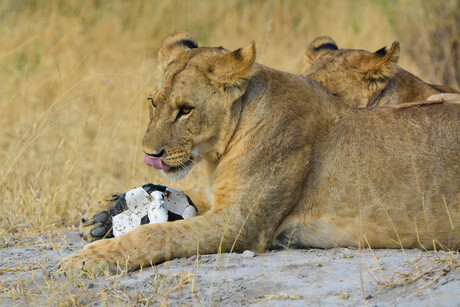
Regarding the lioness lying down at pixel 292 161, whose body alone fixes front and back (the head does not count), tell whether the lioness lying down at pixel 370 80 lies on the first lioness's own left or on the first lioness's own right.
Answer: on the first lioness's own right

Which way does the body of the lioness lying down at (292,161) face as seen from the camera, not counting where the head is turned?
to the viewer's left
